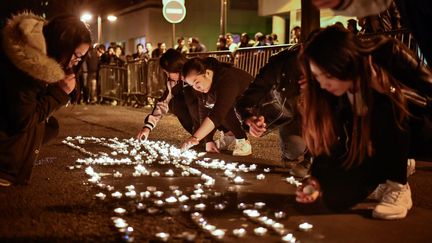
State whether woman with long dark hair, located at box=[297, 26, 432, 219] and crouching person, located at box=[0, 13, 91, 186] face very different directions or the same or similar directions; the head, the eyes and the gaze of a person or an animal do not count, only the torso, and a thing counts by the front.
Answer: very different directions

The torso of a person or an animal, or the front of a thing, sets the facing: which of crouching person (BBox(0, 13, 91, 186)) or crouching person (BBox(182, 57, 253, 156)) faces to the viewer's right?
crouching person (BBox(0, 13, 91, 186))

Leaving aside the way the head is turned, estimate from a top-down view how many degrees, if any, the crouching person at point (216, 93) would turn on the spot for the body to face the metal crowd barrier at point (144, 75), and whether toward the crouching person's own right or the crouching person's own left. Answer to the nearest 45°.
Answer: approximately 135° to the crouching person's own right

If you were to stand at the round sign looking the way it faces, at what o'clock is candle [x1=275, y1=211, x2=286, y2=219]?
The candle is roughly at 12 o'clock from the round sign.

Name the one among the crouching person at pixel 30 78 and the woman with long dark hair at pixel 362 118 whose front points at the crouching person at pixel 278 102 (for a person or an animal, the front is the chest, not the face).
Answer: the crouching person at pixel 30 78

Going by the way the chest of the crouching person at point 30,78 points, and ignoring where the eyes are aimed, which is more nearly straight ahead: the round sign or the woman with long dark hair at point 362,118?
the woman with long dark hair

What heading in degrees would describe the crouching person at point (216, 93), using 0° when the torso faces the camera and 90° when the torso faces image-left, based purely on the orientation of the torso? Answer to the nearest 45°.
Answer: approximately 45°

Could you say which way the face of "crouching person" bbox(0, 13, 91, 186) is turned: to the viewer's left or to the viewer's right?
to the viewer's right

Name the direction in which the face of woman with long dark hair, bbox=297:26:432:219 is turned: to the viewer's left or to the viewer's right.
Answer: to the viewer's left

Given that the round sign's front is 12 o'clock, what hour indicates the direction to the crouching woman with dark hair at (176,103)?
The crouching woman with dark hair is roughly at 12 o'clock from the round sign.

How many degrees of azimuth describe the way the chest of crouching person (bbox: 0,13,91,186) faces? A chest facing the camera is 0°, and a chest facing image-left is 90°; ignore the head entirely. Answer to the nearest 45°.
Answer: approximately 270°

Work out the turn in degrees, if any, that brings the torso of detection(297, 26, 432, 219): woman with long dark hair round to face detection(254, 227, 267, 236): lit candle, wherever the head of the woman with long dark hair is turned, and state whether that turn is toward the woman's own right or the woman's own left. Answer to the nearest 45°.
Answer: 0° — they already face it
